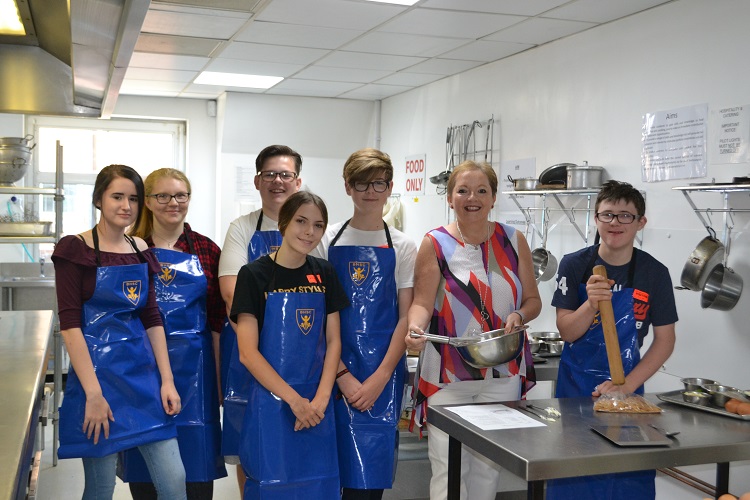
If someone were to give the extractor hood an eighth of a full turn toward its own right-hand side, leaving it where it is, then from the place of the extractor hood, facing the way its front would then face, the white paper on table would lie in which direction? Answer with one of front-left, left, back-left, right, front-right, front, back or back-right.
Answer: front

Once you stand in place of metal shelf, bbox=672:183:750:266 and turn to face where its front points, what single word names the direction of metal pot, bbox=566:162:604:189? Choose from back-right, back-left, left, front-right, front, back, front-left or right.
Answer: right

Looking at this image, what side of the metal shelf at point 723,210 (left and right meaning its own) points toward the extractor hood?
front

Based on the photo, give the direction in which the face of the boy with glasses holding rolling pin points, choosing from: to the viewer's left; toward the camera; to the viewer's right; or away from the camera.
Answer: toward the camera

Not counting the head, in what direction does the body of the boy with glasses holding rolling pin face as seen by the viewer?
toward the camera

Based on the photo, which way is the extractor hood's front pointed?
to the viewer's right

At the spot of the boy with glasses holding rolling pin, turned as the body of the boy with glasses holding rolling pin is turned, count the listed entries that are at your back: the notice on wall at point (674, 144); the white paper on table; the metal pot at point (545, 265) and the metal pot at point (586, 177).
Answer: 3

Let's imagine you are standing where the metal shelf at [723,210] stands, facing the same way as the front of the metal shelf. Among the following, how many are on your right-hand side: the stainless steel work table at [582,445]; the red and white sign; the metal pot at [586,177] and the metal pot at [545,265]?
3

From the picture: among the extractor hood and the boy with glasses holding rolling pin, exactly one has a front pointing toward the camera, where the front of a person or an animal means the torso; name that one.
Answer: the boy with glasses holding rolling pin

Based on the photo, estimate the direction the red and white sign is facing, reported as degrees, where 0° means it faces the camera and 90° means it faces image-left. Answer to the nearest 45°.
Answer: approximately 45°

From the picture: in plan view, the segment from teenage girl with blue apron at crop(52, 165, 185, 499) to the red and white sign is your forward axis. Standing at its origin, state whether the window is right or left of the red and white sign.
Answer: left

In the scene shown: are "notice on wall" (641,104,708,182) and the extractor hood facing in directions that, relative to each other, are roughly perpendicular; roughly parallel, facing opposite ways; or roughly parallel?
roughly parallel, facing opposite ways

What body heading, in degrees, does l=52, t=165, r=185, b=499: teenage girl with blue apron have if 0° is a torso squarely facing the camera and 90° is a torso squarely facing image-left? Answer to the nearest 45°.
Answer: approximately 315°

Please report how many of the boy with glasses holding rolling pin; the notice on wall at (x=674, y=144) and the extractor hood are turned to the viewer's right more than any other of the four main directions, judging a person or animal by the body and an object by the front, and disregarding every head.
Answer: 1

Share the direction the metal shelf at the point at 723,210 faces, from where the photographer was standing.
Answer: facing the viewer and to the left of the viewer

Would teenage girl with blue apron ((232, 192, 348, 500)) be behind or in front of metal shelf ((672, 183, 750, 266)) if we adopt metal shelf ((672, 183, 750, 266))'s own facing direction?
in front

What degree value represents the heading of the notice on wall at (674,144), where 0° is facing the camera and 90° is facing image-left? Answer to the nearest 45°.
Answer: approximately 45°

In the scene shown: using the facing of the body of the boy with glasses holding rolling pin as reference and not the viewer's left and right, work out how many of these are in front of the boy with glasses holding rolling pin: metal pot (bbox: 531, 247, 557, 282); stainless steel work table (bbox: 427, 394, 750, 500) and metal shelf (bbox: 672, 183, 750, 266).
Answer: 1
